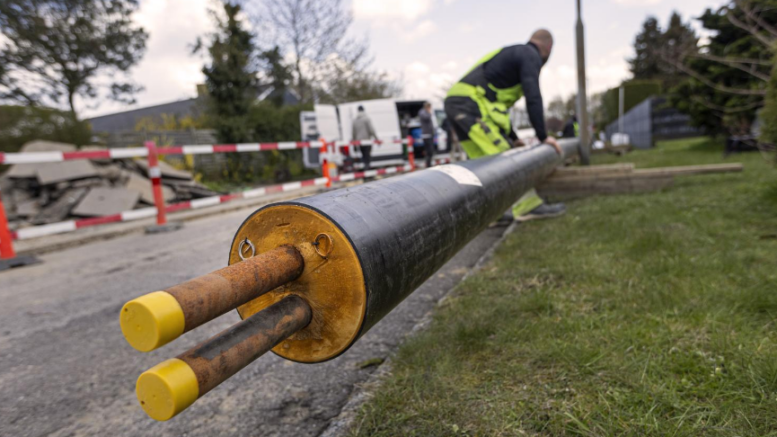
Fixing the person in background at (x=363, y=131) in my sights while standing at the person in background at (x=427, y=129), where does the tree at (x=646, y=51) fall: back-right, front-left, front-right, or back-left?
back-right

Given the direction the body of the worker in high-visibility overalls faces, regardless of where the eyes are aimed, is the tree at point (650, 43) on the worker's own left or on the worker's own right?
on the worker's own left

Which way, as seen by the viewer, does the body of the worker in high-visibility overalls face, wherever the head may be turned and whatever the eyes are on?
to the viewer's right

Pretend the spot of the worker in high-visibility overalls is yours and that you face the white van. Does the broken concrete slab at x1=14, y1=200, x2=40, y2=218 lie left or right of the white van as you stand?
left

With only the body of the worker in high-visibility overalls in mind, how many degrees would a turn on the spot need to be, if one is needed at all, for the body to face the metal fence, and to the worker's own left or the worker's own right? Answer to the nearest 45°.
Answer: approximately 90° to the worker's own left
